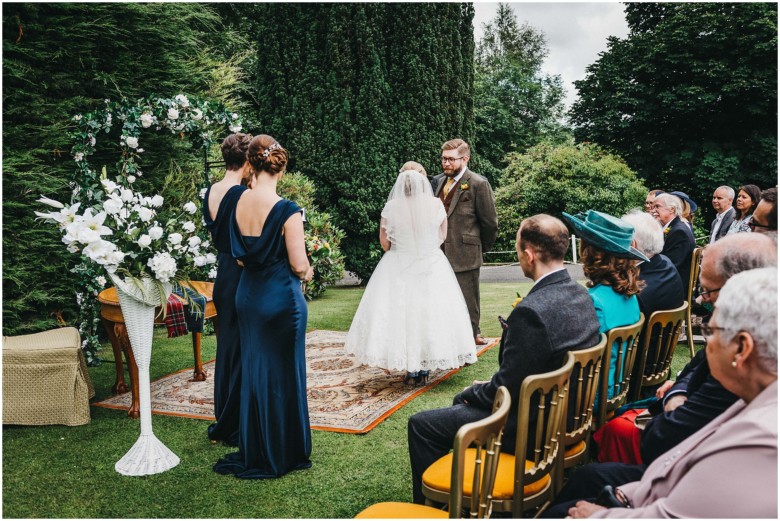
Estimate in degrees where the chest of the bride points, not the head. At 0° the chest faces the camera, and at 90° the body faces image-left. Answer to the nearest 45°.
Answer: approximately 180°

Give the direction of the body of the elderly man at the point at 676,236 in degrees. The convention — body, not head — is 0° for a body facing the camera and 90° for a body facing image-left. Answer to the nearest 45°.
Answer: approximately 90°

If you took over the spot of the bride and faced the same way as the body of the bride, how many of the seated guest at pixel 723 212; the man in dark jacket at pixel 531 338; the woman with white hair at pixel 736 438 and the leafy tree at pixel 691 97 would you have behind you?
2

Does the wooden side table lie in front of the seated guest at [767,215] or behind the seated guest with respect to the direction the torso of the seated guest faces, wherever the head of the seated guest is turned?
in front

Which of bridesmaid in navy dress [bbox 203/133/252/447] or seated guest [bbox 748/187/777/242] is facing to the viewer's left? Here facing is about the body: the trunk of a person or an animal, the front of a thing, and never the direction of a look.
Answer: the seated guest

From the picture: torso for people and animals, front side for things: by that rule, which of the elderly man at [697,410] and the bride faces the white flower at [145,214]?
the elderly man

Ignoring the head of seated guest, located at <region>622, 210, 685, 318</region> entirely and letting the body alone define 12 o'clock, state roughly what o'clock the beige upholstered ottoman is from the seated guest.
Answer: The beige upholstered ottoman is roughly at 10 o'clock from the seated guest.

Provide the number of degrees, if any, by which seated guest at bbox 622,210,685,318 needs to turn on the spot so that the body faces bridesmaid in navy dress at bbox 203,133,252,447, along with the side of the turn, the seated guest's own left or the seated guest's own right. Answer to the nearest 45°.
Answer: approximately 45° to the seated guest's own left

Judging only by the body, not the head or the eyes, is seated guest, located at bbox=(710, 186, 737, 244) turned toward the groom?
yes

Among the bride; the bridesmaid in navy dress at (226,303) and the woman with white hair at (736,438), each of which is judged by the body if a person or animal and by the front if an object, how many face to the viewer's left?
1

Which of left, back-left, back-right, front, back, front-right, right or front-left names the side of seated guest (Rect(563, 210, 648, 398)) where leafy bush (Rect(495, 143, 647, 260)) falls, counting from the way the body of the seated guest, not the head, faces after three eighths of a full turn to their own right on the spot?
left

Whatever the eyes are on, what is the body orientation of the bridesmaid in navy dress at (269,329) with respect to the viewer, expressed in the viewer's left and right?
facing away from the viewer and to the right of the viewer

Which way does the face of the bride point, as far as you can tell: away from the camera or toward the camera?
away from the camera

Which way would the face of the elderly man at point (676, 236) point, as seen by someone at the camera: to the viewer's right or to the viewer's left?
to the viewer's left

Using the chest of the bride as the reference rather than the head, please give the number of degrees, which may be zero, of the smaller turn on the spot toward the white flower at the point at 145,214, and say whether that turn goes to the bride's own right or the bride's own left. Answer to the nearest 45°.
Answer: approximately 135° to the bride's own left

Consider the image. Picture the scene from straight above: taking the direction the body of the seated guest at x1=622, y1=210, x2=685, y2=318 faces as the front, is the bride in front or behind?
in front

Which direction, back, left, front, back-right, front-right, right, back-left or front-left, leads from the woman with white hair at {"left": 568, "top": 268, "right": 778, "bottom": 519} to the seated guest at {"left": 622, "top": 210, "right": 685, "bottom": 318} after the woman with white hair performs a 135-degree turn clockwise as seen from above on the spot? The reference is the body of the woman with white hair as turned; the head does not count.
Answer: front-left

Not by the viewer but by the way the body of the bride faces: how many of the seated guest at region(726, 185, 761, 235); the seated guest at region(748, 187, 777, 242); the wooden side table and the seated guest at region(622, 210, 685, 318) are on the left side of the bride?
1

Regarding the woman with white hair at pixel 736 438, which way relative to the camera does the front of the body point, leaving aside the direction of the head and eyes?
to the viewer's left
